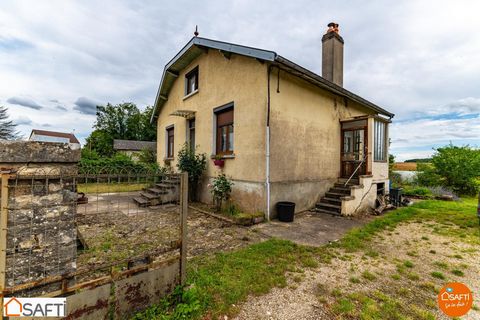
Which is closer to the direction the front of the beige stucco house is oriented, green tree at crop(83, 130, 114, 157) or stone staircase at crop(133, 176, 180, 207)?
the stone staircase

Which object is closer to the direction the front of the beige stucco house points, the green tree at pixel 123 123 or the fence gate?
the fence gate
